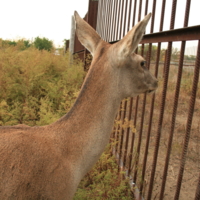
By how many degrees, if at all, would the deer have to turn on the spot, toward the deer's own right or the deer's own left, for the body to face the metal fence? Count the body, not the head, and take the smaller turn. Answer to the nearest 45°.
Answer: approximately 45° to the deer's own left

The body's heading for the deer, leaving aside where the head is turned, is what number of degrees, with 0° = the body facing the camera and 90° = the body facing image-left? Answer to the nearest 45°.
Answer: approximately 270°
